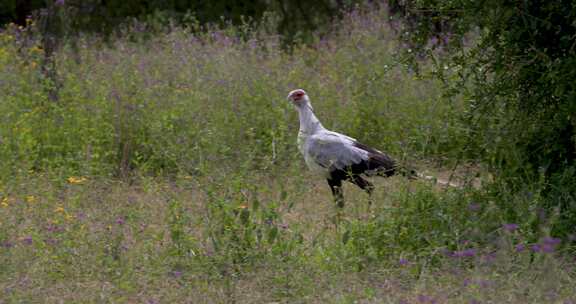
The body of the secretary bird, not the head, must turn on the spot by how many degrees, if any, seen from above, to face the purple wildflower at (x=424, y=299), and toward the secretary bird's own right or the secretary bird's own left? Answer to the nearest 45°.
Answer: approximately 90° to the secretary bird's own left

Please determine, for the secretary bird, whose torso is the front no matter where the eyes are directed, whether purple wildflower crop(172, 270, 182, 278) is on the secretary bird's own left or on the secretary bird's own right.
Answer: on the secretary bird's own left

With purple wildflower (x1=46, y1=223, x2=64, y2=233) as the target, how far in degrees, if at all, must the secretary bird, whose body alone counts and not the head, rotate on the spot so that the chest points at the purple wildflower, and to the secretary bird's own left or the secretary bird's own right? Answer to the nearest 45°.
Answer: approximately 45° to the secretary bird's own left

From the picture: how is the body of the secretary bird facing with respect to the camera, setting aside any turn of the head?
to the viewer's left

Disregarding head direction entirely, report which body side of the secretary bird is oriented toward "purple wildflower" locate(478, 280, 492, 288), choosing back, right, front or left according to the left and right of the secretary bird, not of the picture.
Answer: left
